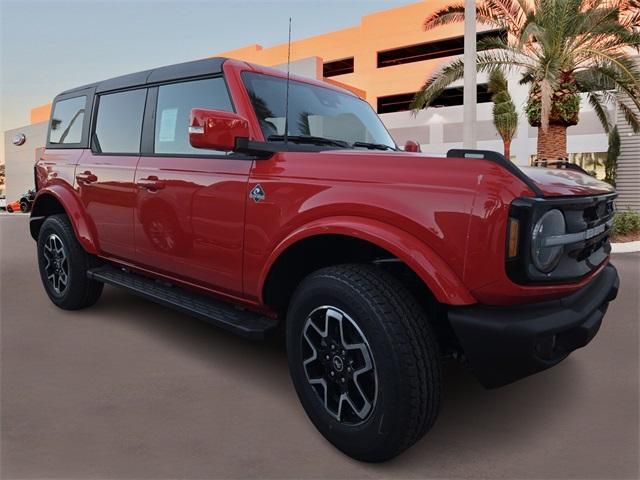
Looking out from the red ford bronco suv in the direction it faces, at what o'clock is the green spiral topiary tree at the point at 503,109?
The green spiral topiary tree is roughly at 8 o'clock from the red ford bronco suv.

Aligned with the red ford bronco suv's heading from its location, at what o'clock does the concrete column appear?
The concrete column is roughly at 8 o'clock from the red ford bronco suv.

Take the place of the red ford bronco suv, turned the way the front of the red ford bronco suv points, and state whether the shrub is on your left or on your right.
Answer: on your left

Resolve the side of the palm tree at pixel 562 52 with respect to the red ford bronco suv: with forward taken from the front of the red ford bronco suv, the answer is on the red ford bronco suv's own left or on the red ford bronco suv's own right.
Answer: on the red ford bronco suv's own left

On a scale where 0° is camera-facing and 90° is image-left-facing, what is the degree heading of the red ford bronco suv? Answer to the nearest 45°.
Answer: approximately 315°

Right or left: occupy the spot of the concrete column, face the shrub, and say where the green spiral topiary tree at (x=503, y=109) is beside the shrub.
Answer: left
